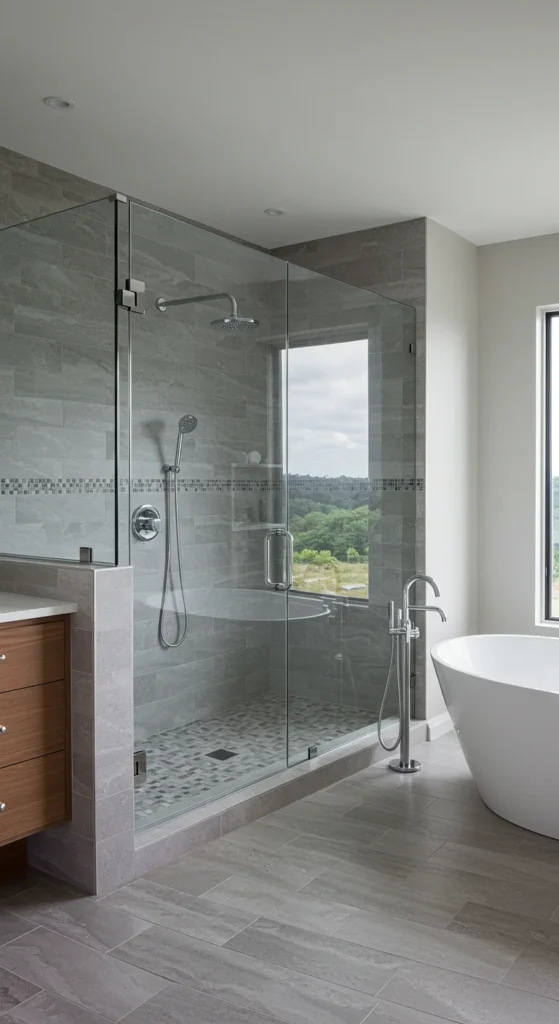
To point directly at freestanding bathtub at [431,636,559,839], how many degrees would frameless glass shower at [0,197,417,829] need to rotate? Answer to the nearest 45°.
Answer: approximately 45° to its left

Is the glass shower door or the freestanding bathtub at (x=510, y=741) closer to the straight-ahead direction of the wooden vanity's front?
the freestanding bathtub

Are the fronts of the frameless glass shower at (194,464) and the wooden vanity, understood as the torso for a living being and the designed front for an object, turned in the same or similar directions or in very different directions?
same or similar directions

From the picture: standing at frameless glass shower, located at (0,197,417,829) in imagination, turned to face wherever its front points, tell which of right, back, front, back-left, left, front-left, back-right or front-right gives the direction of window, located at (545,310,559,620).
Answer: left

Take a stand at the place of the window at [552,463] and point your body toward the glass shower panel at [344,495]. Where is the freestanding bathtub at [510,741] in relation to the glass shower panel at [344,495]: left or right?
left

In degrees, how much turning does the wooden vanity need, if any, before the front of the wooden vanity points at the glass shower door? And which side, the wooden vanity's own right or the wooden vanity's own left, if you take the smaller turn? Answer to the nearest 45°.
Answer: approximately 90° to the wooden vanity's own left

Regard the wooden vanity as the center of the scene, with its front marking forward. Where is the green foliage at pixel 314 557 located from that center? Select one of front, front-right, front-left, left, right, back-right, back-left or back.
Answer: left

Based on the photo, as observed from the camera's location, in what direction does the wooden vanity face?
facing the viewer and to the right of the viewer
